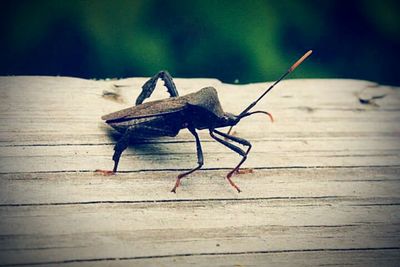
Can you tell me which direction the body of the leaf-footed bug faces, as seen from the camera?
to the viewer's right

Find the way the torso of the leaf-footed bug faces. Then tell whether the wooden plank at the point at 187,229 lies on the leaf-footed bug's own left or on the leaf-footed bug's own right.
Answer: on the leaf-footed bug's own right
